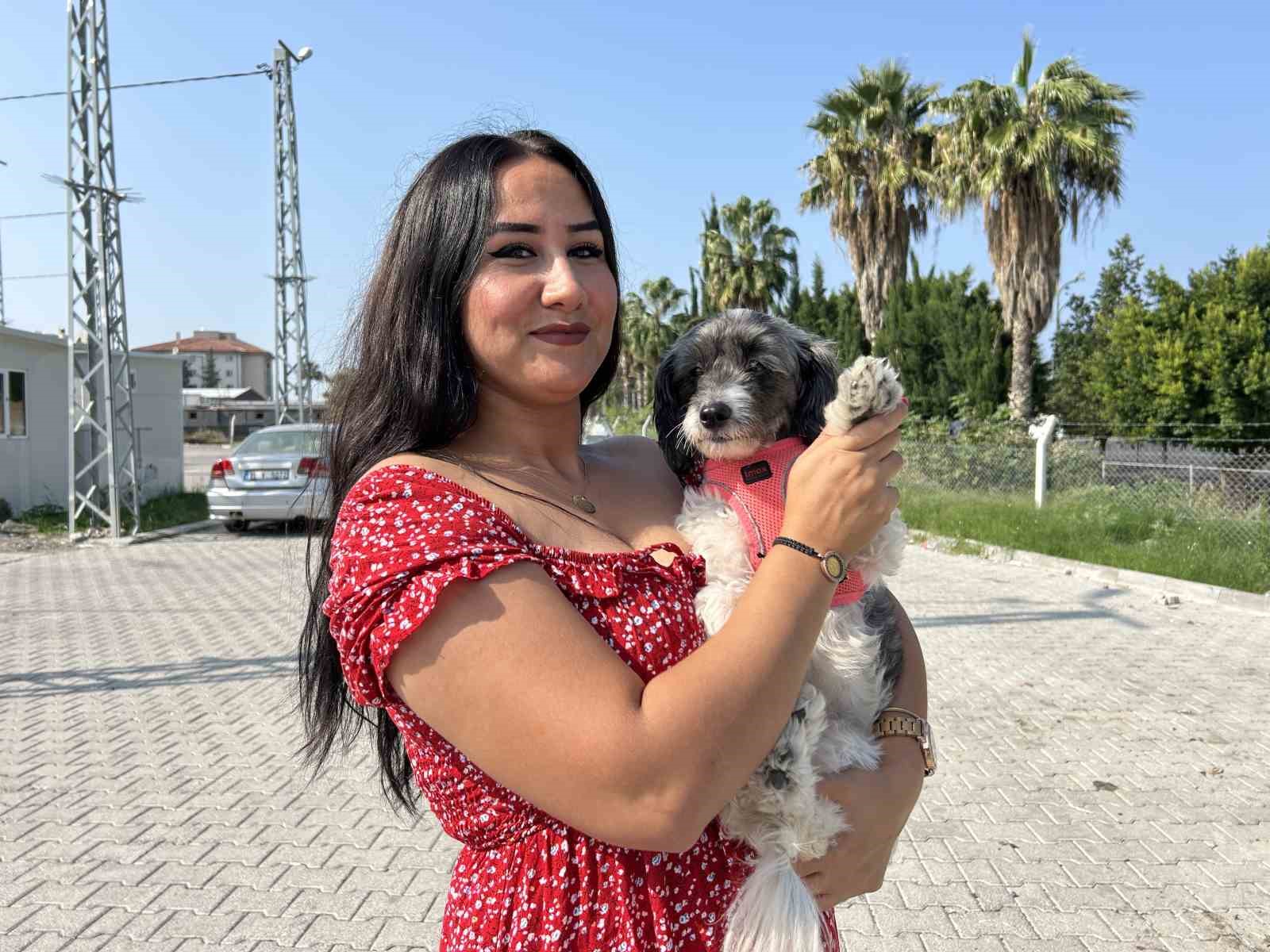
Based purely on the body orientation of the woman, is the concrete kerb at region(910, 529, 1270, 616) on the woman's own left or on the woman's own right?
on the woman's own left

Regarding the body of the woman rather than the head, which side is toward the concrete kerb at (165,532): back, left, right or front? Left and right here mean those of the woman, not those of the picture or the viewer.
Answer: back

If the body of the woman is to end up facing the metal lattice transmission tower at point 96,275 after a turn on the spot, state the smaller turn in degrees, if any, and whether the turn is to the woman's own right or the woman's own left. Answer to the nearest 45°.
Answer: approximately 180°

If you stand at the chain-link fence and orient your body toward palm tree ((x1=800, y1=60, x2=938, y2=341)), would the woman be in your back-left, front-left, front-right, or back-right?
back-left

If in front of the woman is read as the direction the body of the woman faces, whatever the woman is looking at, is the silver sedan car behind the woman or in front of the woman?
behind

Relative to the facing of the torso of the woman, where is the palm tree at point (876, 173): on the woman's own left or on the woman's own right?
on the woman's own left

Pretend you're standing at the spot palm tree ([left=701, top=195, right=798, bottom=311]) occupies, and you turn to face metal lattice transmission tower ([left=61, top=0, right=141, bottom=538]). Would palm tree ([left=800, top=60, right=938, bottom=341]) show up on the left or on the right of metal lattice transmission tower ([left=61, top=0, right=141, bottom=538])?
left

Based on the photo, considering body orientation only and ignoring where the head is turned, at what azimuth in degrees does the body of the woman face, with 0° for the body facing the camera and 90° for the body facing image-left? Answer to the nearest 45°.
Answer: approximately 315°
